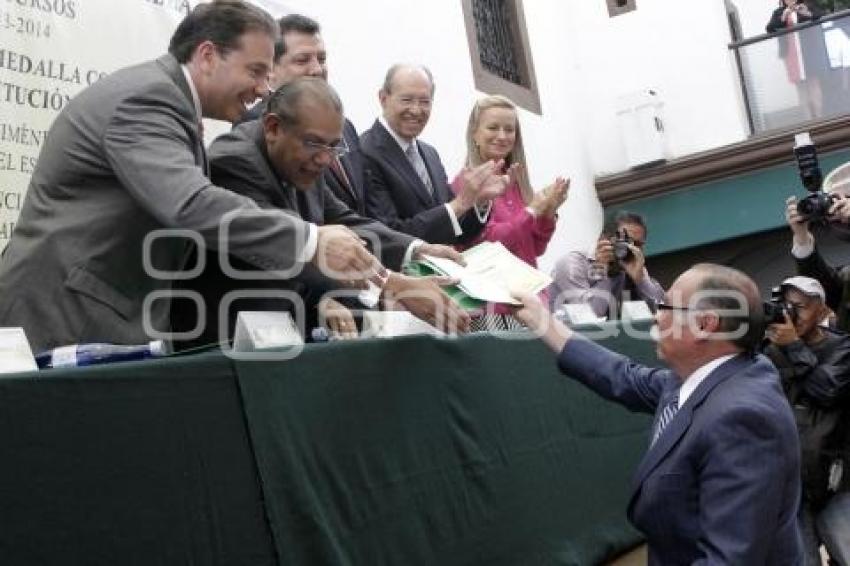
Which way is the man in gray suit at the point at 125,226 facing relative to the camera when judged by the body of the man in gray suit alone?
to the viewer's right

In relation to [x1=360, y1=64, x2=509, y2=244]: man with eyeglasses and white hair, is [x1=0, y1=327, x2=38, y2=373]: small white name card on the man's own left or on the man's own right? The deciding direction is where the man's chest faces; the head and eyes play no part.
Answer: on the man's own right

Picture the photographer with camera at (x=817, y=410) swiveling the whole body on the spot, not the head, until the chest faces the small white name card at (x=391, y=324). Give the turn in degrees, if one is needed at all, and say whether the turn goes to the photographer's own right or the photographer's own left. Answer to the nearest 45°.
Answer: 0° — they already face it

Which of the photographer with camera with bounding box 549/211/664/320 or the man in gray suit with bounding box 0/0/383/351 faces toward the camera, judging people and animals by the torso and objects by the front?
the photographer with camera

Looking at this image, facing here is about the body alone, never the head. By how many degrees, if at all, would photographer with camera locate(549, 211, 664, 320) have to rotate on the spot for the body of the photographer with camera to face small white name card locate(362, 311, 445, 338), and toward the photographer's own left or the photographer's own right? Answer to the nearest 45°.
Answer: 0° — they already face it

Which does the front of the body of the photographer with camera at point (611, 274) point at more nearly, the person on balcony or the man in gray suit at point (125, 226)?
the man in gray suit

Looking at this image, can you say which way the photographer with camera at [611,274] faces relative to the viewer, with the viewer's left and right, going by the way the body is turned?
facing the viewer

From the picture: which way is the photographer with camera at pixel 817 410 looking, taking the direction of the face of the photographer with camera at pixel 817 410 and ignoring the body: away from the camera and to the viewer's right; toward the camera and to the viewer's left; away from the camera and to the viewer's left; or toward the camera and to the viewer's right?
toward the camera and to the viewer's left

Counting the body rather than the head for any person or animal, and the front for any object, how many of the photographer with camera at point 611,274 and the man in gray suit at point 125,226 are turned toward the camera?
1

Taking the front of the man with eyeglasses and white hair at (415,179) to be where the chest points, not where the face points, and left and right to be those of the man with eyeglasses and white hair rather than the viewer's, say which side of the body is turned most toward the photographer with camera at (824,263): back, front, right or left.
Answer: left

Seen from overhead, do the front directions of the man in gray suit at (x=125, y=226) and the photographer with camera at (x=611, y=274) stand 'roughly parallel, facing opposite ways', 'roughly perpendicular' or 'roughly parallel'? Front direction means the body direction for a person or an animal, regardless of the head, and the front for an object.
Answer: roughly perpendicular

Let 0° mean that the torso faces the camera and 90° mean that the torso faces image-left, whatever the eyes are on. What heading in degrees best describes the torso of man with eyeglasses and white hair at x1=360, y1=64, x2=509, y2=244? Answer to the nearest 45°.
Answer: approximately 315°

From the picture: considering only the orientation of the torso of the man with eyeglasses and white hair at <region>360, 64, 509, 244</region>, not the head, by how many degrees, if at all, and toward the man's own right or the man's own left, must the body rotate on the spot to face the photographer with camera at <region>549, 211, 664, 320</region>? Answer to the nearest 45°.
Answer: approximately 90° to the man's own left
